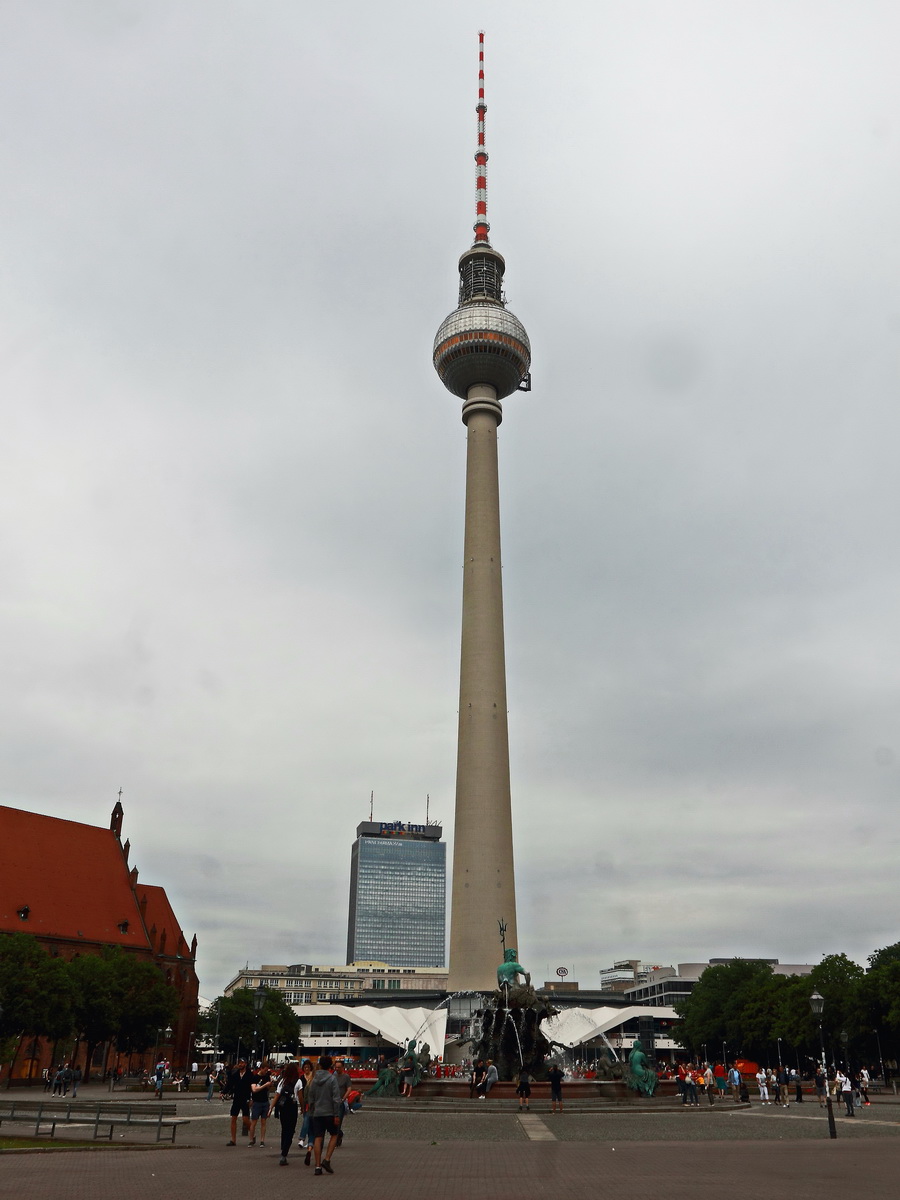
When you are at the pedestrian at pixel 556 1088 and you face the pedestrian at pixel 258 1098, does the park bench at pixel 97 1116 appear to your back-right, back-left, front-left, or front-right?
front-right

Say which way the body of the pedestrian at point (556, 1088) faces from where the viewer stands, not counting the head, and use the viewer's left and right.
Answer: facing away from the viewer

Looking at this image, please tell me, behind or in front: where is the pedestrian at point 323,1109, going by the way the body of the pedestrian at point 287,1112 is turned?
behind

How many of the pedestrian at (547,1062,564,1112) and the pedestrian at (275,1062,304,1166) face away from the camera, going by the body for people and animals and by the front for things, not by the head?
2

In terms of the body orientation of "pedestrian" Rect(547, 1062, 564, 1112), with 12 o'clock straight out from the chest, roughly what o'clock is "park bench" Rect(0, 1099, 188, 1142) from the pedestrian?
The park bench is roughly at 8 o'clock from the pedestrian.

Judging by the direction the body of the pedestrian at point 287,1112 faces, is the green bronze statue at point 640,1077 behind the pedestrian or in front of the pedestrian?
in front

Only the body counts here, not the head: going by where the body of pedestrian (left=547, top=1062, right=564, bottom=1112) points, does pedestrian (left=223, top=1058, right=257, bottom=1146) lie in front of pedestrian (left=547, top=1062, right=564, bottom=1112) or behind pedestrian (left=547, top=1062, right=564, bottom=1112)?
behind

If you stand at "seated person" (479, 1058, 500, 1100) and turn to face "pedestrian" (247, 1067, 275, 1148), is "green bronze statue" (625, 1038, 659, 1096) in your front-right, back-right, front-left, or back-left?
back-left

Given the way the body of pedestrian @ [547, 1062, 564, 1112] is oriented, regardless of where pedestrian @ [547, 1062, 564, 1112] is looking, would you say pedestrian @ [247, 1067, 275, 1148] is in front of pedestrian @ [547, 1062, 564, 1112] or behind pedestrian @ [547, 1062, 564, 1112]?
behind

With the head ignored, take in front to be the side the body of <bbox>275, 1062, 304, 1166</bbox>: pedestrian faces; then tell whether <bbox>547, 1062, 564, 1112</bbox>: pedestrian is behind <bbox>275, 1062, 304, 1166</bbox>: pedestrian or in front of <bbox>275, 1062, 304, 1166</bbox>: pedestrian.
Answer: in front

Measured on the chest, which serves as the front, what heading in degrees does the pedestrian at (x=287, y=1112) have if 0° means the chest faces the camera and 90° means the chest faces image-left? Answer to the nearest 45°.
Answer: approximately 180°

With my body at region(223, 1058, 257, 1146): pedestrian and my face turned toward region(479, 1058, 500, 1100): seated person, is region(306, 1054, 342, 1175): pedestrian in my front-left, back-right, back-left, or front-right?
back-right
